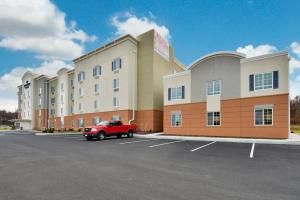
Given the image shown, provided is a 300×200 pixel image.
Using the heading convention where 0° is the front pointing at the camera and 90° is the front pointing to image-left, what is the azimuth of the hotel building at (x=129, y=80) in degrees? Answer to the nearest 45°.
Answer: approximately 45°

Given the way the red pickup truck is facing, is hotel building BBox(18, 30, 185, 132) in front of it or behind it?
behind

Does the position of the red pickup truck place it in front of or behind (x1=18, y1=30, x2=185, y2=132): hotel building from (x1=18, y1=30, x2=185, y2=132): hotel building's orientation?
in front
